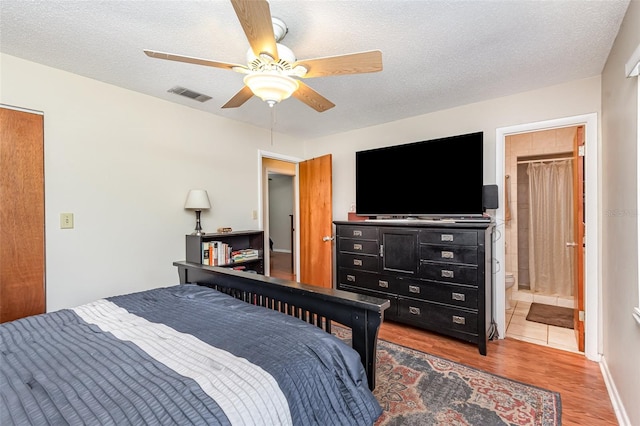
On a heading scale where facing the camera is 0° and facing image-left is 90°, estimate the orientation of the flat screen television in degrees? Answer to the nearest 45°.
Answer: approximately 45°

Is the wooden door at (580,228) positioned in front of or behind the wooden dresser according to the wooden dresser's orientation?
behind

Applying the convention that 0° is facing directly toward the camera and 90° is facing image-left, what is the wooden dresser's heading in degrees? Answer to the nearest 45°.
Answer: approximately 45°

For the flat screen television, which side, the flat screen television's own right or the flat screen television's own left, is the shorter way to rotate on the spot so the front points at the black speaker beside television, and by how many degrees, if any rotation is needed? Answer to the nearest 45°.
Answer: approximately 135° to the flat screen television's own left

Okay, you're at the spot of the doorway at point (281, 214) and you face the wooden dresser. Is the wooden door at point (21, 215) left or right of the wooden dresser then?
right

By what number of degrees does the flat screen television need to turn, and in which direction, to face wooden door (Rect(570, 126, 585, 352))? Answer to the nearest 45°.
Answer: approximately 135° to its left

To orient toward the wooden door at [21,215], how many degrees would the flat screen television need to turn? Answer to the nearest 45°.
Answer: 0° — it already faces it

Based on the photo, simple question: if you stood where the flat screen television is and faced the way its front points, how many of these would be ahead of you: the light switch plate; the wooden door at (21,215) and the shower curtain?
2

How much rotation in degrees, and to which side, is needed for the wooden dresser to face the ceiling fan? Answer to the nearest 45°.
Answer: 0° — it already faces it
